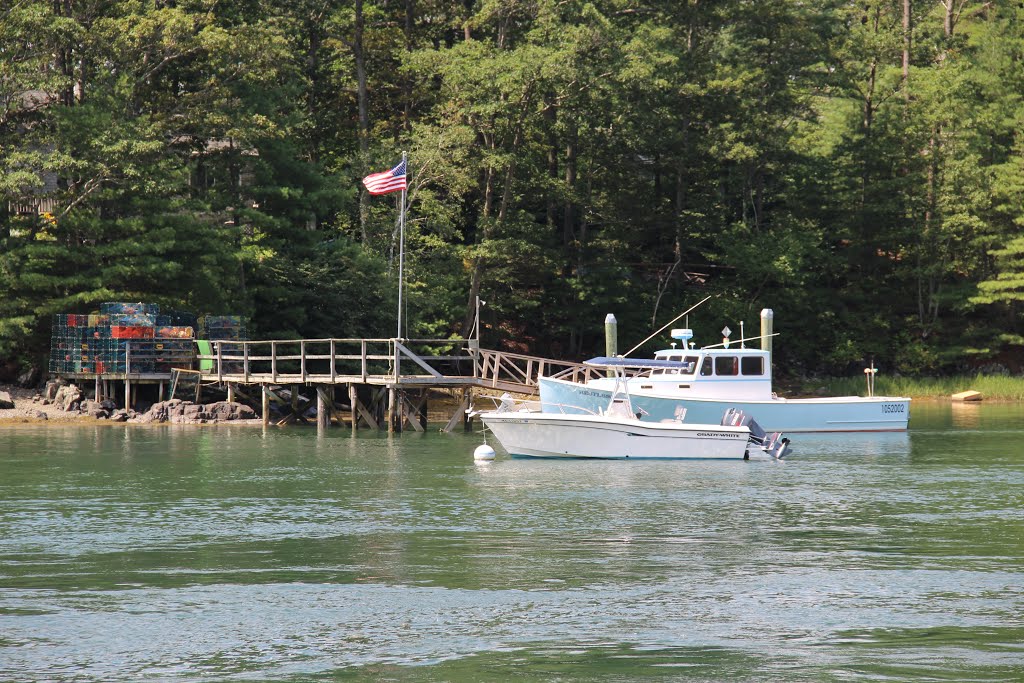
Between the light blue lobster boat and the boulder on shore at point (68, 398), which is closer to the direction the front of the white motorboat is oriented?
the boulder on shore

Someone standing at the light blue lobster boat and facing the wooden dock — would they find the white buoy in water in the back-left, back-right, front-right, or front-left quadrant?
front-left

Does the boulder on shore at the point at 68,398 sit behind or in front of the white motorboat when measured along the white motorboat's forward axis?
in front

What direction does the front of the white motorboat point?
to the viewer's left

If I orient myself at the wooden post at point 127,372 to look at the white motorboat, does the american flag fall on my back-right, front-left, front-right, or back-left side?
front-left

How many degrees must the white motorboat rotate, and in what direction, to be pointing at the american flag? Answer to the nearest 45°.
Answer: approximately 45° to its right

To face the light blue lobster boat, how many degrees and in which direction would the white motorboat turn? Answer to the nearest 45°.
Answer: approximately 135° to its right
